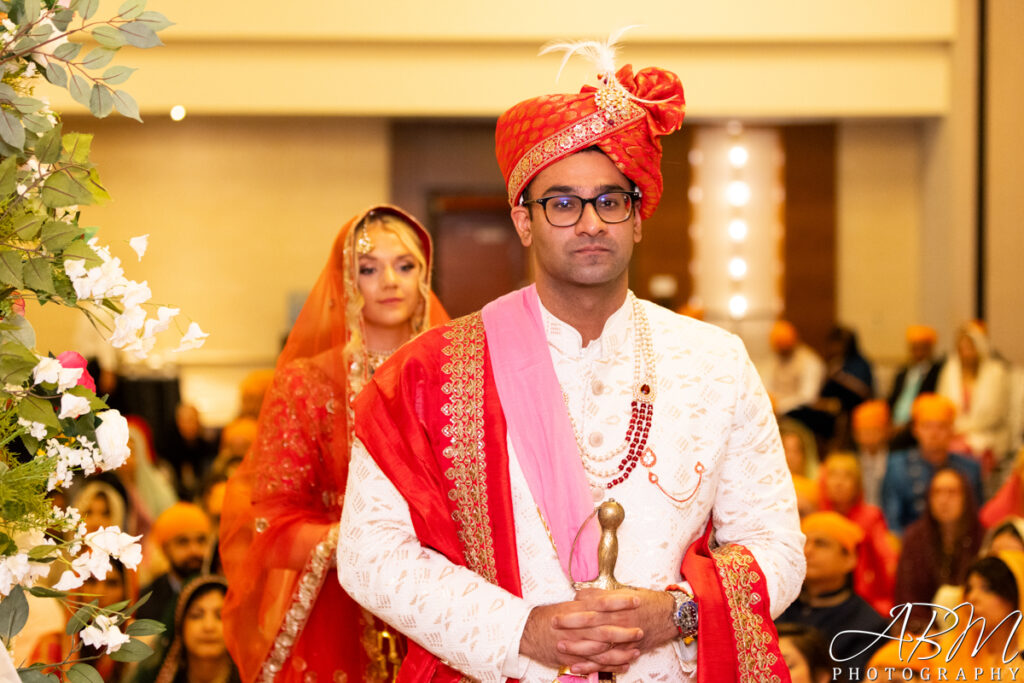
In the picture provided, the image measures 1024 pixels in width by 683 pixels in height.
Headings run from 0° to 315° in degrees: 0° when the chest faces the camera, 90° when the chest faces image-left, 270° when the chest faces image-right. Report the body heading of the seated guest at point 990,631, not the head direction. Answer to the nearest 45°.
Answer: approximately 45°

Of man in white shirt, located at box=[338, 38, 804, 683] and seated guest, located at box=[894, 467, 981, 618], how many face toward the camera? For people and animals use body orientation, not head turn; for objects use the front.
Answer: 2

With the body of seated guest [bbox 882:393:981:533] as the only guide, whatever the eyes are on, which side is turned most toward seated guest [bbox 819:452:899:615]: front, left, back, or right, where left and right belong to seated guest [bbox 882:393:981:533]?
front

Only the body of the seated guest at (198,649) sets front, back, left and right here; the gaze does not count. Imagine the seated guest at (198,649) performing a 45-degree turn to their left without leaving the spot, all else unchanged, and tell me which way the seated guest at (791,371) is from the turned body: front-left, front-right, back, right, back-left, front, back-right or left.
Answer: front-left

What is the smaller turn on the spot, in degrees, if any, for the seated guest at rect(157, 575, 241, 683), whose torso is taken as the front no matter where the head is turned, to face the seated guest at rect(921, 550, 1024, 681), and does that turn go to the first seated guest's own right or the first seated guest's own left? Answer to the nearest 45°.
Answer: approximately 45° to the first seated guest's own left

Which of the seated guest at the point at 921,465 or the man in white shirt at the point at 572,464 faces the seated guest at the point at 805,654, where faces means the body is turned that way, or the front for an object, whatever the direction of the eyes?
the seated guest at the point at 921,465

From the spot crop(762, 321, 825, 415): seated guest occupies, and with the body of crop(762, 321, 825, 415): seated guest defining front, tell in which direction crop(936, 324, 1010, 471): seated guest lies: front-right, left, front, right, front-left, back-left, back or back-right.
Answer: left

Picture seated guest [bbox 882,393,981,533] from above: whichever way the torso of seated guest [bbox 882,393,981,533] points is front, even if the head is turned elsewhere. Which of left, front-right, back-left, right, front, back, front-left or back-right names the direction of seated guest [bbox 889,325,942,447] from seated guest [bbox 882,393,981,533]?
back

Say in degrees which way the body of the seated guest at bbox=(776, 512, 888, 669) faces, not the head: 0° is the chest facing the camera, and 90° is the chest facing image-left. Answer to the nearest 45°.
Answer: approximately 45°

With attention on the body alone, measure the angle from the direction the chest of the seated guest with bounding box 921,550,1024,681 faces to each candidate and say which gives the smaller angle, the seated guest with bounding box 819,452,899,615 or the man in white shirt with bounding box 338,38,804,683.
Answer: the man in white shirt

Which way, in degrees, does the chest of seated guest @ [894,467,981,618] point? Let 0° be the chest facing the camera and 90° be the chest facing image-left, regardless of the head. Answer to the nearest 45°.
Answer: approximately 0°

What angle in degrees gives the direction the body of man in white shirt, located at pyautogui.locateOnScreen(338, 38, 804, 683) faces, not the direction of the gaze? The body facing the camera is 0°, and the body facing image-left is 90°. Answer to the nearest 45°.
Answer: approximately 0°

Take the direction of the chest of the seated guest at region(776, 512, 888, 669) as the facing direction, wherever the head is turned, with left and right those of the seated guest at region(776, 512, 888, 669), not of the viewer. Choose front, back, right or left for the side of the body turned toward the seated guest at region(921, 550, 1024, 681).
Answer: left

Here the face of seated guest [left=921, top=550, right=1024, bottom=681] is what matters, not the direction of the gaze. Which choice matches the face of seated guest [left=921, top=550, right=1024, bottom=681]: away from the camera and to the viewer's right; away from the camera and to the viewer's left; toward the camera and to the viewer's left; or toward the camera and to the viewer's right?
toward the camera and to the viewer's left

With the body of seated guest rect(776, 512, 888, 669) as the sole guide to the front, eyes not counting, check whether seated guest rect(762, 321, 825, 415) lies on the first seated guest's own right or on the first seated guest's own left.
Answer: on the first seated guest's own right
